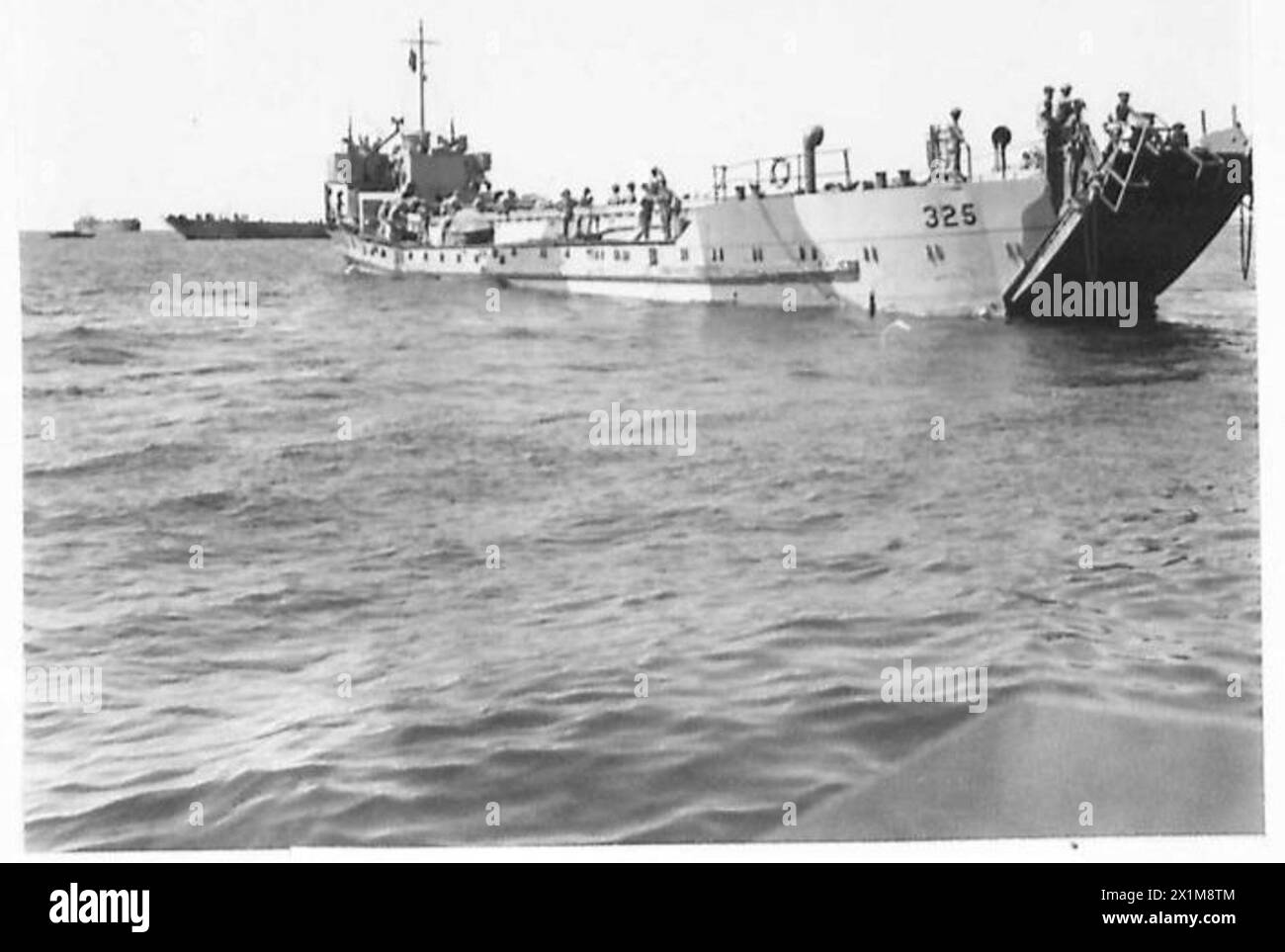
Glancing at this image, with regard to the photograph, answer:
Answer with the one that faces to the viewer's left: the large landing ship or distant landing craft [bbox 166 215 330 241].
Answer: the distant landing craft

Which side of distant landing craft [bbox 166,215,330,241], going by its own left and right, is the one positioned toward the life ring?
left

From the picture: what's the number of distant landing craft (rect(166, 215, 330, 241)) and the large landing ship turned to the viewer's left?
1

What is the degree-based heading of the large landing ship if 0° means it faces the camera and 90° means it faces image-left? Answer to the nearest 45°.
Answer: approximately 315°

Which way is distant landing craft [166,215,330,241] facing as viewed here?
to the viewer's left
